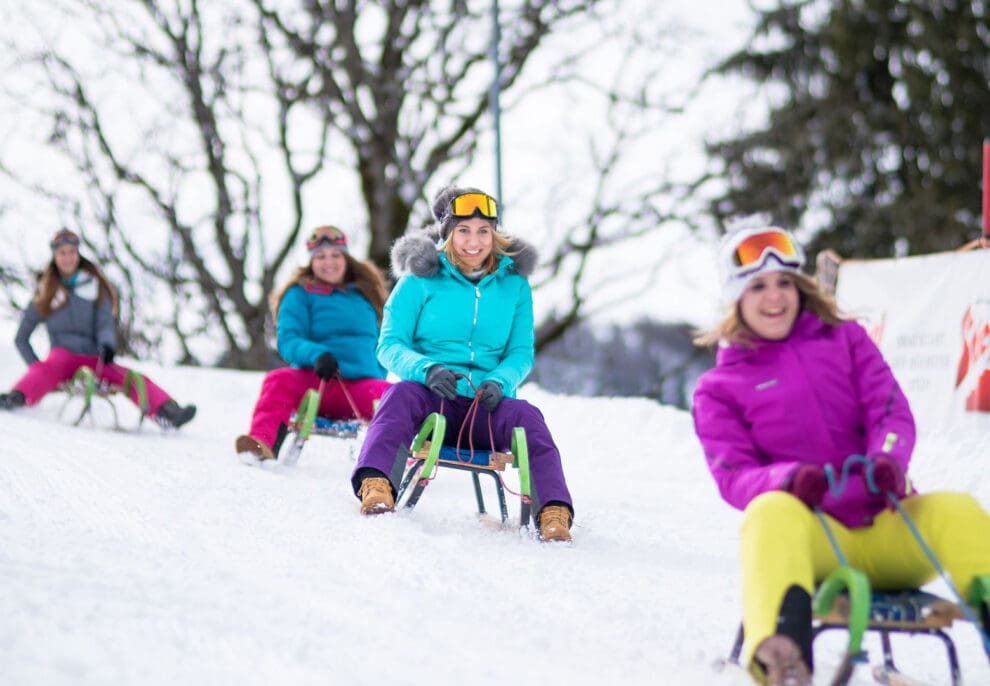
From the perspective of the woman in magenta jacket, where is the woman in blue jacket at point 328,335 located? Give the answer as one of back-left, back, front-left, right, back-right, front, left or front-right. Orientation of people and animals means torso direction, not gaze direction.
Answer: back-right

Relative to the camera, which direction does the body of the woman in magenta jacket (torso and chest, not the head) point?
toward the camera

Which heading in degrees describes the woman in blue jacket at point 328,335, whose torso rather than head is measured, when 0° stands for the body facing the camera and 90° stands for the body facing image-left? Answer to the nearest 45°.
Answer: approximately 0°

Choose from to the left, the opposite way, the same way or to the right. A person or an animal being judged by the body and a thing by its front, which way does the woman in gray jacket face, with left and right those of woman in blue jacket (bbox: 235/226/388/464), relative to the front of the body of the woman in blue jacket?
the same way

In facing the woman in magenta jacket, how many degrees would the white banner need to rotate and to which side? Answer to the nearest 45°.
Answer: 0° — it already faces them

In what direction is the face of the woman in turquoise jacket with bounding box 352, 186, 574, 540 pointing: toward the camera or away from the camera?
toward the camera

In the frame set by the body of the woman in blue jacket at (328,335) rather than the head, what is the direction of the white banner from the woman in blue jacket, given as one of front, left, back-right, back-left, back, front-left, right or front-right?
left

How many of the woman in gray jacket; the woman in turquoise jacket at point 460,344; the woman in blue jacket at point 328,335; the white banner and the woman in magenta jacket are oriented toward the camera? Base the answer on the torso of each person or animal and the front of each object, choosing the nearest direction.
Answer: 5

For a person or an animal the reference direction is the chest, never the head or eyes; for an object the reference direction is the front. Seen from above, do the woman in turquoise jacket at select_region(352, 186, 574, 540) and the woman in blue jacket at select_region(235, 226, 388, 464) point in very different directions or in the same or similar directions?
same or similar directions

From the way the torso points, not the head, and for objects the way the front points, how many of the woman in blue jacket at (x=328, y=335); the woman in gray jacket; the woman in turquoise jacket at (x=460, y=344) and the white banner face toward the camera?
4

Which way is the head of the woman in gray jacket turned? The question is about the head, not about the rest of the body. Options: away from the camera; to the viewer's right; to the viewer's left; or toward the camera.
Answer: toward the camera

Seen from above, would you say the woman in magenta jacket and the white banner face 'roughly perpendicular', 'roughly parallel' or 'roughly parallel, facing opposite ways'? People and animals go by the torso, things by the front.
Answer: roughly parallel

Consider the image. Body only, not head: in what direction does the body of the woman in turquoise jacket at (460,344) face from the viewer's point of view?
toward the camera

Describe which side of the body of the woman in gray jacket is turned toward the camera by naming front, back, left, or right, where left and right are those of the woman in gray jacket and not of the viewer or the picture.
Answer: front

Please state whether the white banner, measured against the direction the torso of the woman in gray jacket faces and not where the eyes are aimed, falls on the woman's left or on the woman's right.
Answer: on the woman's left

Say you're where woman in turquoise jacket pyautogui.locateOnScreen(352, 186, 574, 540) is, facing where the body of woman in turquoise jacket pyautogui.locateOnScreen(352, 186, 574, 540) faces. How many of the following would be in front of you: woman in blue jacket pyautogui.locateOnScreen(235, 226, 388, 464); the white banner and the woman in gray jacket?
0
